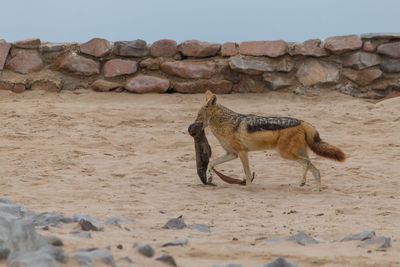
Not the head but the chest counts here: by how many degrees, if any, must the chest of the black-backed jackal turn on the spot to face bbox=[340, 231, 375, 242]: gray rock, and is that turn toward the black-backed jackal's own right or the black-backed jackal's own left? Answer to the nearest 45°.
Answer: approximately 90° to the black-backed jackal's own left

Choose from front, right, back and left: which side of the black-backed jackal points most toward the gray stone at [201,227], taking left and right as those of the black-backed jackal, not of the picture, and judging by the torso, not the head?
left

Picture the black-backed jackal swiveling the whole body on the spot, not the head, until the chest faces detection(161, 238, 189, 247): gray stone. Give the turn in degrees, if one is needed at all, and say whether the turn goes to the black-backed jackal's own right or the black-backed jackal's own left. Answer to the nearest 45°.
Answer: approximately 90° to the black-backed jackal's own left

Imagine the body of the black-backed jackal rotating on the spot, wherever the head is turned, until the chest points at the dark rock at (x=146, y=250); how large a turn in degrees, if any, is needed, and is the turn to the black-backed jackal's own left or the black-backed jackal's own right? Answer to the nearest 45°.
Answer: approximately 90° to the black-backed jackal's own left

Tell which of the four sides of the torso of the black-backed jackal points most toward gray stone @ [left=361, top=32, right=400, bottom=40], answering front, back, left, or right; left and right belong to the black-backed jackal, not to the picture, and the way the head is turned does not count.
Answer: right

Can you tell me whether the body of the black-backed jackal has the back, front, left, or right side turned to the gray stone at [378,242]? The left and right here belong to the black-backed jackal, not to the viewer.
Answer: left

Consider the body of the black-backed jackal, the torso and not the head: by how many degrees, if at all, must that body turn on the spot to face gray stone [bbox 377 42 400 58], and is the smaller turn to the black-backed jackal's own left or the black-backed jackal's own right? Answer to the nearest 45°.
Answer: approximately 135° to the black-backed jackal's own right

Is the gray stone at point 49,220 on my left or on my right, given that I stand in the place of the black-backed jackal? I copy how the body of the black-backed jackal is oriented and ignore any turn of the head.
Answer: on my left

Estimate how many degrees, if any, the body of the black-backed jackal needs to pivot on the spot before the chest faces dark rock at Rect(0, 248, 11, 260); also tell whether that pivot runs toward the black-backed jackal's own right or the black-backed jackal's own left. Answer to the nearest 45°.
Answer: approximately 90° to the black-backed jackal's own left

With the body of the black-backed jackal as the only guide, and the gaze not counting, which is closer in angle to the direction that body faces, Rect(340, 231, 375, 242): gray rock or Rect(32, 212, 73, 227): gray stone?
the gray stone

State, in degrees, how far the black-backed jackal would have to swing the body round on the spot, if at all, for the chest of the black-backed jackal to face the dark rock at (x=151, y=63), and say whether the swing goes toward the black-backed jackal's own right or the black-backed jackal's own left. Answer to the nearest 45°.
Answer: approximately 45° to the black-backed jackal's own right

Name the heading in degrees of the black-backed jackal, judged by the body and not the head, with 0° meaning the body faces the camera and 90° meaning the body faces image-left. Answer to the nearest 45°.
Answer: approximately 90°
